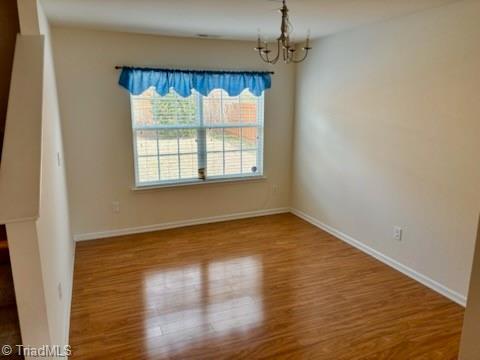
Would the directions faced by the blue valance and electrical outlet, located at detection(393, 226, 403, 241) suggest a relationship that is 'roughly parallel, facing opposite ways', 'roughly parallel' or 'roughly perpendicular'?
roughly perpendicular

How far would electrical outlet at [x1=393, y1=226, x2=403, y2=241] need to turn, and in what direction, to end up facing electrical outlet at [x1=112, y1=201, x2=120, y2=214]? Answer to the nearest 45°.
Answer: approximately 45° to its right

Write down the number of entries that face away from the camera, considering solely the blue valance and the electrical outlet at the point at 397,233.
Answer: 0

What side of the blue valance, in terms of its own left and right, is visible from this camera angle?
front

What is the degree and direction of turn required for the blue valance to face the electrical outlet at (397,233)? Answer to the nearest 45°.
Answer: approximately 45° to its left

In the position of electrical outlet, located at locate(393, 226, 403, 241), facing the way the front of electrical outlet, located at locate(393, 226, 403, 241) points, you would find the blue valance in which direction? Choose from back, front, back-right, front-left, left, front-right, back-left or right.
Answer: front-right

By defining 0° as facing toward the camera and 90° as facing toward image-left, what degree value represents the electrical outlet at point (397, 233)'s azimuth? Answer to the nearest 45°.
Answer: approximately 45°
